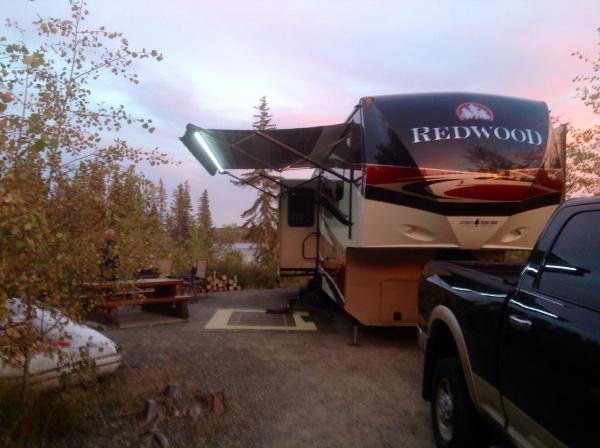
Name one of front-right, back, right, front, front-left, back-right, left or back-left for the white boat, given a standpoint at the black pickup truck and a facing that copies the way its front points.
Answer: back-right

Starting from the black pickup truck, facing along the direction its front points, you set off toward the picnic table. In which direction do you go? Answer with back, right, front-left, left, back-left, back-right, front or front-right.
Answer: back
